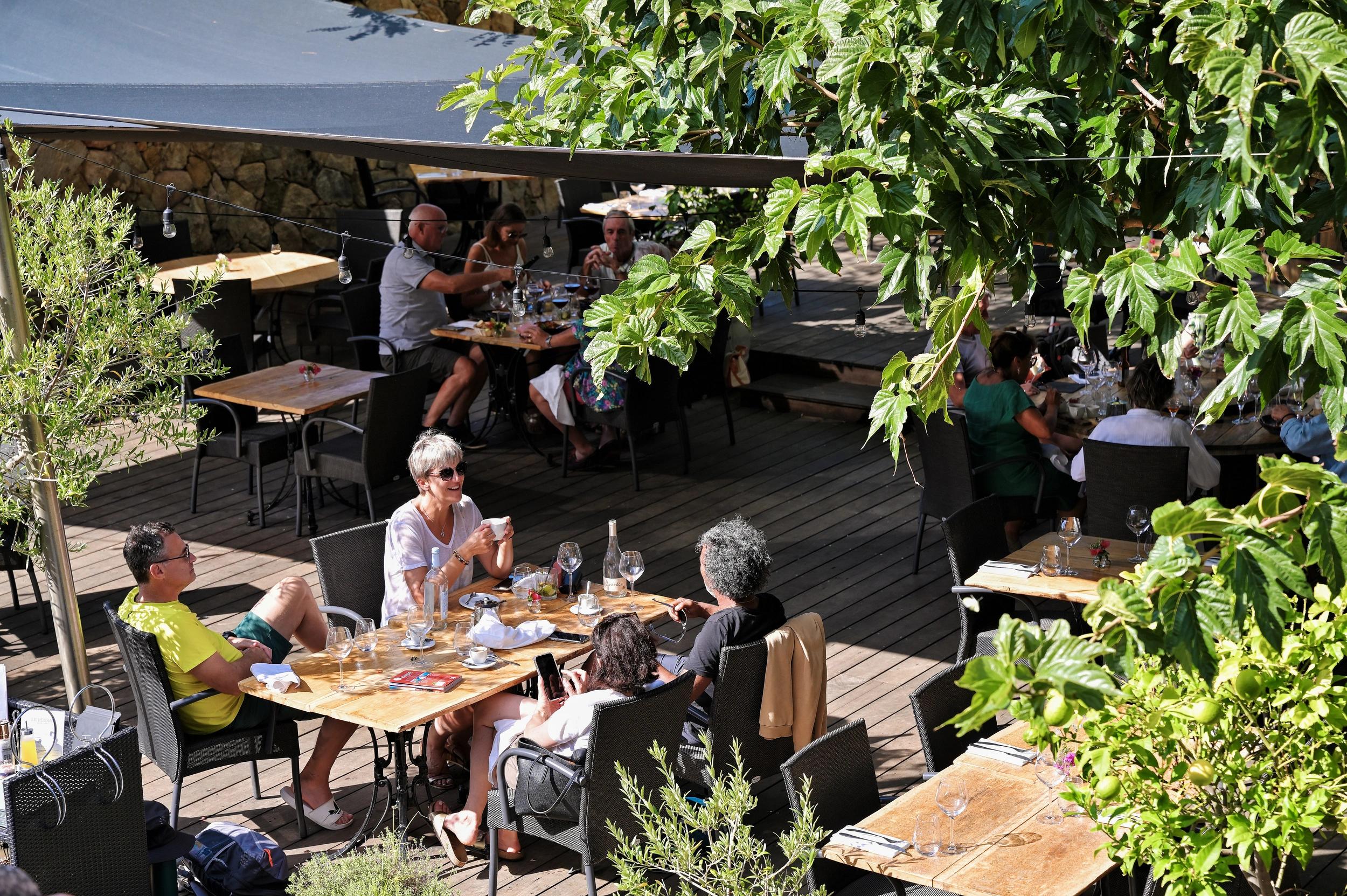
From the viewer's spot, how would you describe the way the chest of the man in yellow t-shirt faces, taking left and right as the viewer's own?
facing to the right of the viewer

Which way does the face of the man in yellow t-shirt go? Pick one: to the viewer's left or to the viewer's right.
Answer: to the viewer's right

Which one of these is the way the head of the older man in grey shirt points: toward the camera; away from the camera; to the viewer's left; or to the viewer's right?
to the viewer's right

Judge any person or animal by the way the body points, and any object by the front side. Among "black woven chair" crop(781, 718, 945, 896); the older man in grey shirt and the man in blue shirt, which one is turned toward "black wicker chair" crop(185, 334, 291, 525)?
the man in blue shirt

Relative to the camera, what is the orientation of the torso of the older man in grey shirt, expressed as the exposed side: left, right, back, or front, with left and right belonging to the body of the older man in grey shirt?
right

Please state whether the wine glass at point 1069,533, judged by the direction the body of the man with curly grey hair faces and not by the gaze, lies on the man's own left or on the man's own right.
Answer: on the man's own right

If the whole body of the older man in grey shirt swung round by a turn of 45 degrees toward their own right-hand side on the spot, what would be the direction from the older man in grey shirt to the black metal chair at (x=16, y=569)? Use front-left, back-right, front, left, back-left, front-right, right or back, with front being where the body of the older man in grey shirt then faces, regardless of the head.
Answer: right

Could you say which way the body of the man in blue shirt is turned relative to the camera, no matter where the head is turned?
to the viewer's left

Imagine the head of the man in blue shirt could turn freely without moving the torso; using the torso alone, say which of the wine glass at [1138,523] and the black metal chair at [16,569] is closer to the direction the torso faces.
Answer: the black metal chair

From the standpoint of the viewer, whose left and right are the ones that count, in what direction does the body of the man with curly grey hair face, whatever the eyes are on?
facing away from the viewer and to the left of the viewer

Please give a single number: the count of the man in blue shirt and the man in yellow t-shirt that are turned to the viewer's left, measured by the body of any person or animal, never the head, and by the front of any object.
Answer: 1

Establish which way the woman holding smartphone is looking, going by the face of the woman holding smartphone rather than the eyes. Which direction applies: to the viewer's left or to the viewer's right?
to the viewer's left
